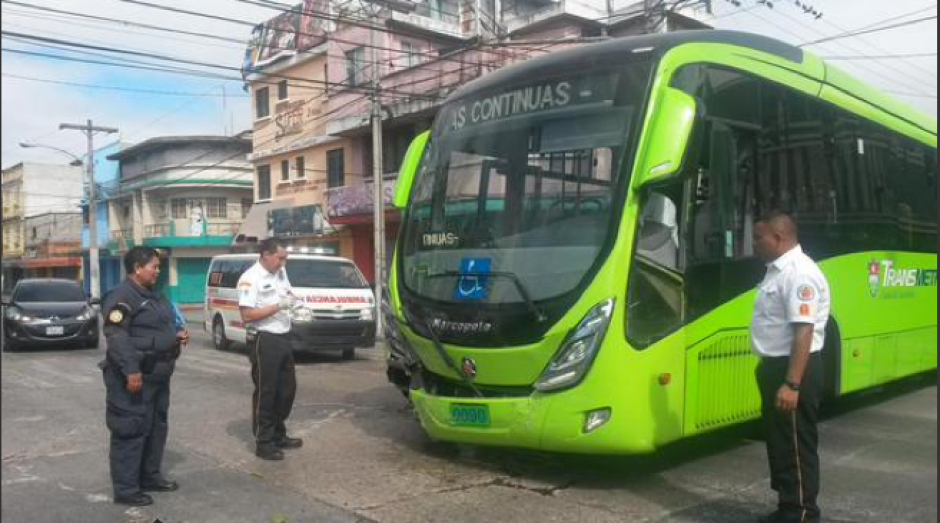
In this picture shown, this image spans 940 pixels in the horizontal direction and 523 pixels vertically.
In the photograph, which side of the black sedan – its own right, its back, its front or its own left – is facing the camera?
front

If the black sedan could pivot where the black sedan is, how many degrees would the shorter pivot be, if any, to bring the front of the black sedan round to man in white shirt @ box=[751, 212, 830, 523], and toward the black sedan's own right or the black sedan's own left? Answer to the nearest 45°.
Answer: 0° — it already faces them

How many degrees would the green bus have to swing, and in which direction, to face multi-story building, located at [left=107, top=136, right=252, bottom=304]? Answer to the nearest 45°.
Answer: approximately 90° to its right

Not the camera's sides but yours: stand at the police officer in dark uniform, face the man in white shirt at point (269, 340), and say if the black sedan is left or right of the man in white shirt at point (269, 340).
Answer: left

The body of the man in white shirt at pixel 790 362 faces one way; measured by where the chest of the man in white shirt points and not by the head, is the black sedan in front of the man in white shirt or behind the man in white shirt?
in front

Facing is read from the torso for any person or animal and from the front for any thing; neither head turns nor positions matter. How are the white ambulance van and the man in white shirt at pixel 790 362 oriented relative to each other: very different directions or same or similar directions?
very different directions

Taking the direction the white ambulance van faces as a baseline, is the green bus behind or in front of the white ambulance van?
in front

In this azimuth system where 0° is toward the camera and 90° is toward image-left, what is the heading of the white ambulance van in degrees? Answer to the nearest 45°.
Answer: approximately 315°

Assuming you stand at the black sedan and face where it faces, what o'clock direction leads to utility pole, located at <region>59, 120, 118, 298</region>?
The utility pole is roughly at 6 o'clock from the black sedan.

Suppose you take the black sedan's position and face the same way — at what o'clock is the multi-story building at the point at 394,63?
The multi-story building is roughly at 8 o'clock from the black sedan.

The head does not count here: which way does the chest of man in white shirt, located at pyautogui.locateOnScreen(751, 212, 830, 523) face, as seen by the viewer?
to the viewer's left

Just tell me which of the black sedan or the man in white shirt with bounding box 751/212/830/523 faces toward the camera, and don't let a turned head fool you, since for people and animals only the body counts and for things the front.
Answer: the black sedan

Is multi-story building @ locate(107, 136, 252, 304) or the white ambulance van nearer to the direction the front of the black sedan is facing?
the white ambulance van

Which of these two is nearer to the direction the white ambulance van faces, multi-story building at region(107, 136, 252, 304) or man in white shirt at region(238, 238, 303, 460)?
the man in white shirt

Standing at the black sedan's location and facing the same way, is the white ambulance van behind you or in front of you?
in front

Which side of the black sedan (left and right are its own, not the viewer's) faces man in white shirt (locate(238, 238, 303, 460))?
front

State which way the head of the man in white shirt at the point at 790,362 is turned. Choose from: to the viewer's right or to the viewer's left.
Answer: to the viewer's left
